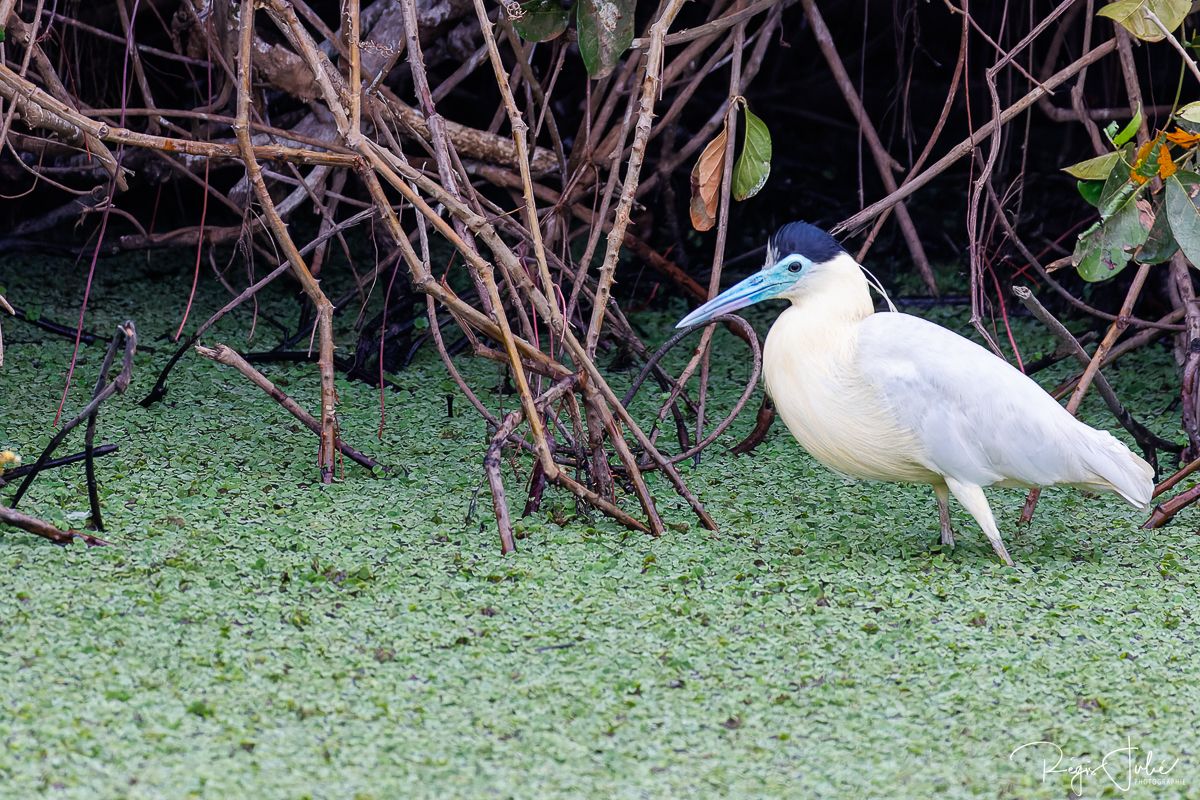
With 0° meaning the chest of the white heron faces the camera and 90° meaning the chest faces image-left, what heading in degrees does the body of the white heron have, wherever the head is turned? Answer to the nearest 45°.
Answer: approximately 90°

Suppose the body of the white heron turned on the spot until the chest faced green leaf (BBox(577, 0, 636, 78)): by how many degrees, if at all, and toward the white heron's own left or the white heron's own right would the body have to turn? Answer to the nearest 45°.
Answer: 0° — it already faces it
